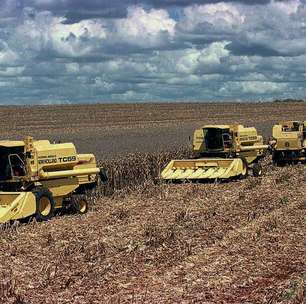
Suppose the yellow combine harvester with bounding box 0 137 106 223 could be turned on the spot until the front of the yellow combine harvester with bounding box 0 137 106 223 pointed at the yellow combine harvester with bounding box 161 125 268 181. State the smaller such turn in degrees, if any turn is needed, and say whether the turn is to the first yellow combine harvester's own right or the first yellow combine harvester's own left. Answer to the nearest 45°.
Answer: approximately 180°

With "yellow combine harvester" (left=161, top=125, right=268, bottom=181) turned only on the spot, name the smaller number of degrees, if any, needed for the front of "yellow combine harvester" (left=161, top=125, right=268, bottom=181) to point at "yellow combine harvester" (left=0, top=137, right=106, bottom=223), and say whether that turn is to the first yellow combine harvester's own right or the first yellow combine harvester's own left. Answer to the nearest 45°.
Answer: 0° — it already faces it

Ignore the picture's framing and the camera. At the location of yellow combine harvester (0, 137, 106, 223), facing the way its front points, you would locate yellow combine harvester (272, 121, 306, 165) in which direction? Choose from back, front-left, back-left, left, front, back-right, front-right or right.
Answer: back

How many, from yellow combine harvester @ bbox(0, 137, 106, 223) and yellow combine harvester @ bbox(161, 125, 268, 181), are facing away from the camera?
0

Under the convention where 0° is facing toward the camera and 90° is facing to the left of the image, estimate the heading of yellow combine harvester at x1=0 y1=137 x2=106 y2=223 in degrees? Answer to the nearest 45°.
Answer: approximately 45°
